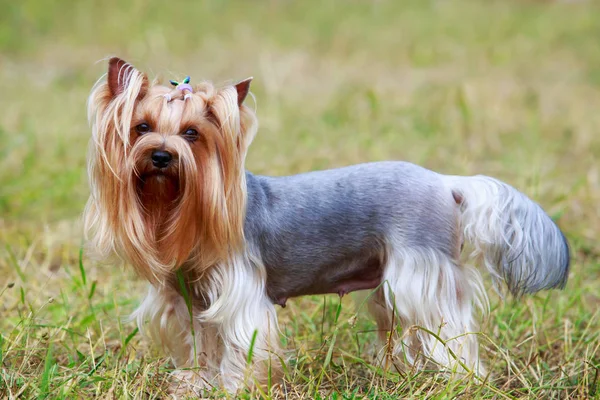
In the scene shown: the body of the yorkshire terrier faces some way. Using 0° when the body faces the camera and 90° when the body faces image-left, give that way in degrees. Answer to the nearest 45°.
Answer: approximately 90°
